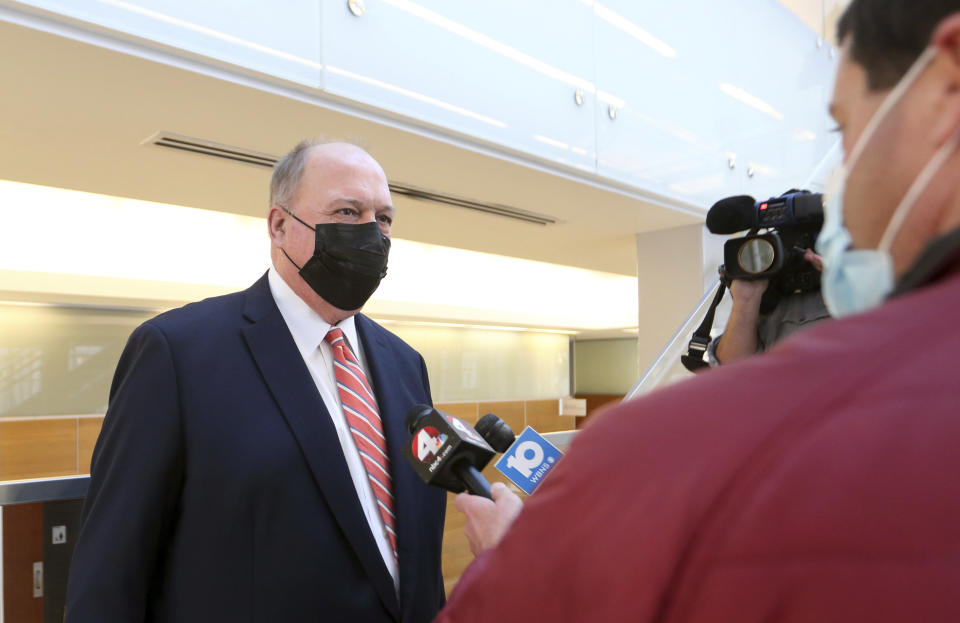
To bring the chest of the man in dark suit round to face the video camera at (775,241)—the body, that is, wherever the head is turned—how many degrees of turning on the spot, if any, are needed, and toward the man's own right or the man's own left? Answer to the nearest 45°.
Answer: approximately 45° to the man's own left

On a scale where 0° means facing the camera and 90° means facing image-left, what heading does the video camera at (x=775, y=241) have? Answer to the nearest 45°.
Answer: approximately 45°

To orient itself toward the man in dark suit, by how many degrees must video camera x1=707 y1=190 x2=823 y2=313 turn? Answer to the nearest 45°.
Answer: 0° — it already faces them
